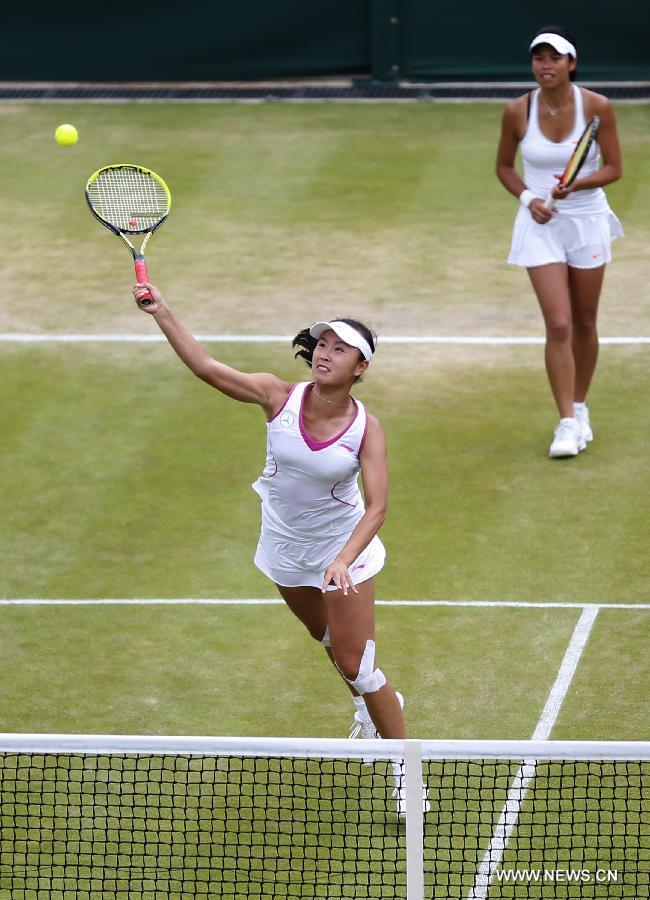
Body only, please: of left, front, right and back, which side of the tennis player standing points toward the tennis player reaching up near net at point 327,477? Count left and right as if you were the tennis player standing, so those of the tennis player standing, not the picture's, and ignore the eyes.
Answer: front

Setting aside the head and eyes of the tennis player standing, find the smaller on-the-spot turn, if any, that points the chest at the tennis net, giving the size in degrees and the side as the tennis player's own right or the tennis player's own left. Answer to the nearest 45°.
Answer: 0° — they already face it

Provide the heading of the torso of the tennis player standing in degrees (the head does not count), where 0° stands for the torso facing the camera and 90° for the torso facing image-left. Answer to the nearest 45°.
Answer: approximately 0°

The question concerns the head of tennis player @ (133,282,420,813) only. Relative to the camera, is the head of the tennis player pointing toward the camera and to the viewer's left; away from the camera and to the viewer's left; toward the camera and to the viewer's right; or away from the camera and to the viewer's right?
toward the camera and to the viewer's left

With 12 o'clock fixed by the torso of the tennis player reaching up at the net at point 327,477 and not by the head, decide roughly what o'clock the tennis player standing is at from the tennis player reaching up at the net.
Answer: The tennis player standing is roughly at 7 o'clock from the tennis player reaching up at the net.

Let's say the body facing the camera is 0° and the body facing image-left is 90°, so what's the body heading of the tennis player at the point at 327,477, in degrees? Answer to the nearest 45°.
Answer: approximately 0°

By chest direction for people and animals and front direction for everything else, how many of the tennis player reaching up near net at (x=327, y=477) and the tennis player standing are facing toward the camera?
2
